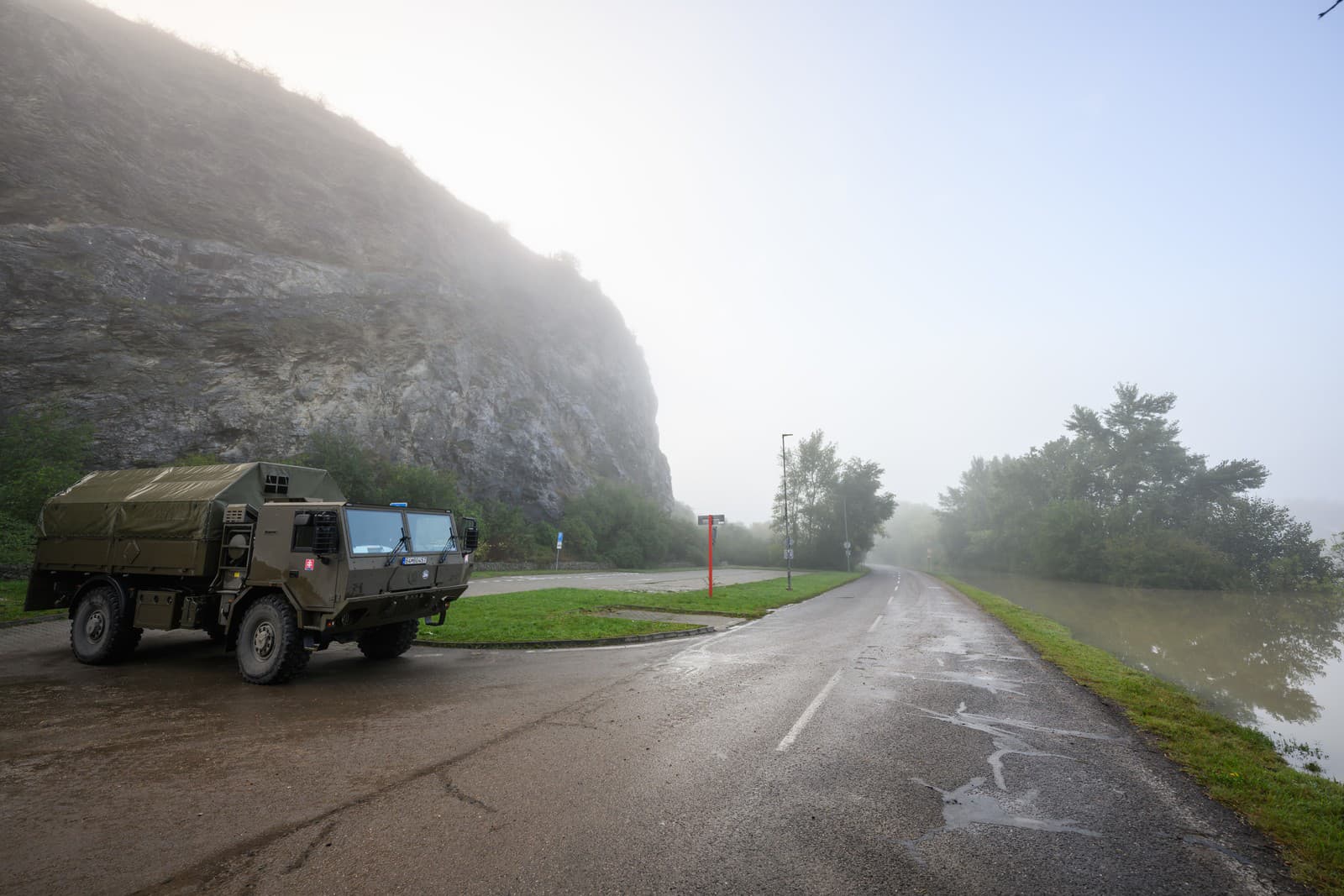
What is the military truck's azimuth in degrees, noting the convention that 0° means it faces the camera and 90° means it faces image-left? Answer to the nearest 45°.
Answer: approximately 315°

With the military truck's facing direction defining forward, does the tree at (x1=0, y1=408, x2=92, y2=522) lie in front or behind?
behind
